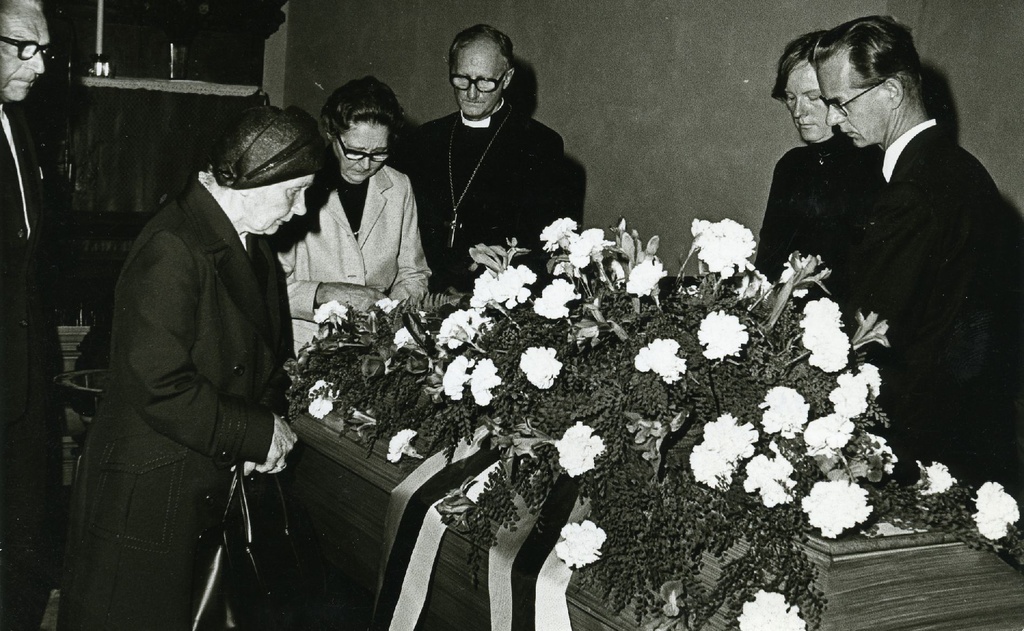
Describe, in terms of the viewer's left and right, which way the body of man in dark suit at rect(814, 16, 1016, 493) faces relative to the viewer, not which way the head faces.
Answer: facing to the left of the viewer

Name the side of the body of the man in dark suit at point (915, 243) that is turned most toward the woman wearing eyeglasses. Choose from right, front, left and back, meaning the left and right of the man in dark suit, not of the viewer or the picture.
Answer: front

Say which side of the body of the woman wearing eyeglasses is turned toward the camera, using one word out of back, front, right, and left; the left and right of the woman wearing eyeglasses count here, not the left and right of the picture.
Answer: front

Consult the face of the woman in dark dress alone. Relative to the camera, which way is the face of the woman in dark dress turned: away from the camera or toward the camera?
toward the camera

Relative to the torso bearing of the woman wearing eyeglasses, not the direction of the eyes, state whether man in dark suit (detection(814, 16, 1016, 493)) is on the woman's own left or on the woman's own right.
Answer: on the woman's own left

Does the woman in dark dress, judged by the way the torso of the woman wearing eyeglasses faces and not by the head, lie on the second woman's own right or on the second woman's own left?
on the second woman's own left

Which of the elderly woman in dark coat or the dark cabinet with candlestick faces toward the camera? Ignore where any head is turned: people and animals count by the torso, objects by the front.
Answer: the dark cabinet with candlestick

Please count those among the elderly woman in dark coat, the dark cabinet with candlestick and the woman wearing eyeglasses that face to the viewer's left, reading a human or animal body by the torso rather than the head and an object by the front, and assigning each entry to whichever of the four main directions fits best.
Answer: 0

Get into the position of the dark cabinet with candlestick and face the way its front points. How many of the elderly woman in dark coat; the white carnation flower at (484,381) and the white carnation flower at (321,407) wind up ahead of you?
3

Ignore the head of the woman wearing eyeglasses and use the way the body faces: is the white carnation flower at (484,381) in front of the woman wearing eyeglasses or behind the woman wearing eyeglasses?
in front

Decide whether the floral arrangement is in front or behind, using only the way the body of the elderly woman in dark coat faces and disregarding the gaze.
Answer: in front

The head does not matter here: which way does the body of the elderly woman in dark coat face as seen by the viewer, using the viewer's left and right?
facing to the right of the viewer

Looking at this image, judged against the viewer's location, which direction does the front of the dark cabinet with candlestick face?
facing the viewer

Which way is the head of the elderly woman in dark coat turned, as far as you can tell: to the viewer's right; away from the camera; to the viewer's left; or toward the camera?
to the viewer's right

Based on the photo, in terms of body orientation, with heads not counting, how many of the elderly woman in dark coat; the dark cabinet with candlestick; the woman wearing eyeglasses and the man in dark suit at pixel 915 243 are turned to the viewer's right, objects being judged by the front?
1

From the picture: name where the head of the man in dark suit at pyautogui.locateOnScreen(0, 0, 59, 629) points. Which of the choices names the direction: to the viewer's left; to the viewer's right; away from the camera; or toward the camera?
to the viewer's right
